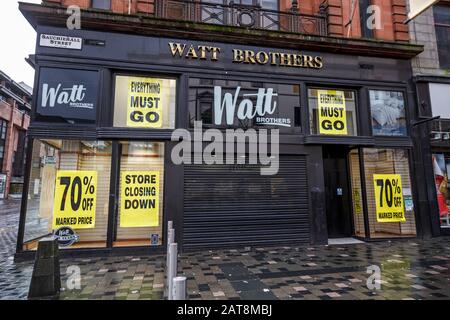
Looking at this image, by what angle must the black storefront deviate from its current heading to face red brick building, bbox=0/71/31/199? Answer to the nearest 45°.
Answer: approximately 135° to its right

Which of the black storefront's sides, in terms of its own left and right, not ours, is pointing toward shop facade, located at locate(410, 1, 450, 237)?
left

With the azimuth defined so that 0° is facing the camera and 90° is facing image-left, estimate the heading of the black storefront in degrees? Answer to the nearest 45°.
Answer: approximately 0°
